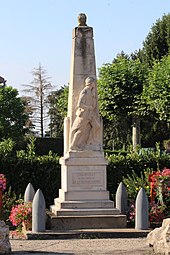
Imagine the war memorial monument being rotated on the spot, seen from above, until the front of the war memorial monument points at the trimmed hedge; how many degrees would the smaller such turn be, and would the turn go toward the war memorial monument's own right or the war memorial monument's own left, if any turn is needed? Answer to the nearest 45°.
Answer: approximately 180°

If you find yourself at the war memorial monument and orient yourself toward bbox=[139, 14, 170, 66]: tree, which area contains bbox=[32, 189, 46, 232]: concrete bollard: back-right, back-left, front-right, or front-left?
back-left

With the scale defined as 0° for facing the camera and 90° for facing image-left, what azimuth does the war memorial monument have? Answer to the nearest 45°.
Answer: approximately 0°

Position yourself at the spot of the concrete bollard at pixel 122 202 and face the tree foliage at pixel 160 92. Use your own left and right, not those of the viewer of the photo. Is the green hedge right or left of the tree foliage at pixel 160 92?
left

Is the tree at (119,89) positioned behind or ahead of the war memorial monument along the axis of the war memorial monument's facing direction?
behind

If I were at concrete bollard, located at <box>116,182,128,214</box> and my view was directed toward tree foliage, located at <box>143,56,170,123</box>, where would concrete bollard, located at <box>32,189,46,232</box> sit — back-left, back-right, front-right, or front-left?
back-left

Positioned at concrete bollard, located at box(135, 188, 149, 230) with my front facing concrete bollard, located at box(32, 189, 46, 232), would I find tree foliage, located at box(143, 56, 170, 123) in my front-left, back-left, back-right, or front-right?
back-right
